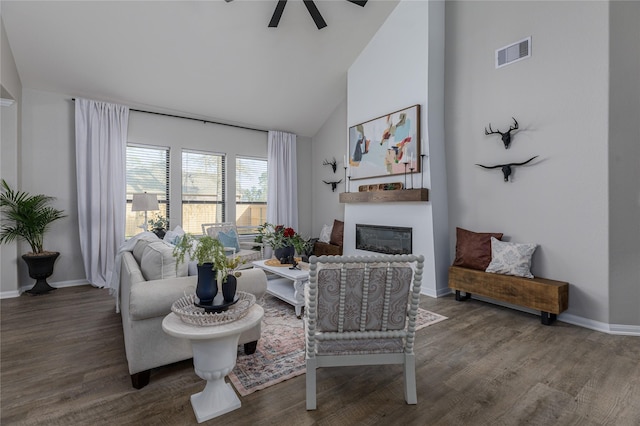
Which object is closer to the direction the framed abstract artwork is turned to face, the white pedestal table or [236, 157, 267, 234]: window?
the white pedestal table

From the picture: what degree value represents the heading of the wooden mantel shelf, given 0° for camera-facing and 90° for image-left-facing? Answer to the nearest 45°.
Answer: approximately 45°

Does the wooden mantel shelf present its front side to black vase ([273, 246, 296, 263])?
yes

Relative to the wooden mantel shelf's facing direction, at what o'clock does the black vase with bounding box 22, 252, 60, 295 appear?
The black vase is roughly at 1 o'clock from the wooden mantel shelf.

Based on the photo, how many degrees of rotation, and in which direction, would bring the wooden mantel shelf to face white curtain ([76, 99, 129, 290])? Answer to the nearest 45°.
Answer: approximately 45° to its right

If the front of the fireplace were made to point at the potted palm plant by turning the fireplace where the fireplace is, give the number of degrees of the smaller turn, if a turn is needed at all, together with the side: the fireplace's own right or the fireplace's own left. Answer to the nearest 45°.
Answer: approximately 45° to the fireplace's own right
